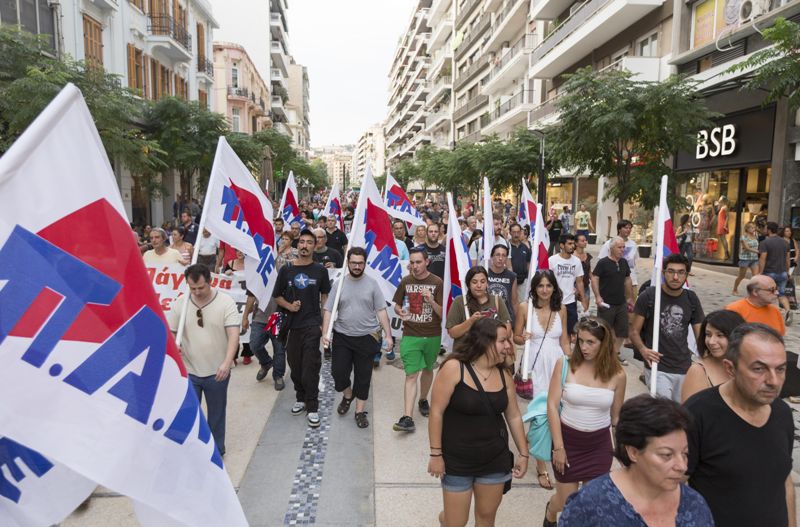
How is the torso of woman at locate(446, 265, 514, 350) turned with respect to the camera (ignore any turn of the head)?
toward the camera

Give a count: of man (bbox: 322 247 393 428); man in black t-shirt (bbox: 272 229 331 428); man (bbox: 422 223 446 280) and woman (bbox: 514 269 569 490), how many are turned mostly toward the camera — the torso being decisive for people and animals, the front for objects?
4

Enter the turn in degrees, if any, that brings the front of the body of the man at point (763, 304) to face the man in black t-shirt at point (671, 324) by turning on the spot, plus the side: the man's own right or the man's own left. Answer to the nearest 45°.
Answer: approximately 90° to the man's own right

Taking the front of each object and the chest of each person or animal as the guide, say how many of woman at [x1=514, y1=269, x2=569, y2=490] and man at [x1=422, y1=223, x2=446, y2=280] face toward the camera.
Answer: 2

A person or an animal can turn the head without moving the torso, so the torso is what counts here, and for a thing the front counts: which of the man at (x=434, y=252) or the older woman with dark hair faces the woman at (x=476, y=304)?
the man

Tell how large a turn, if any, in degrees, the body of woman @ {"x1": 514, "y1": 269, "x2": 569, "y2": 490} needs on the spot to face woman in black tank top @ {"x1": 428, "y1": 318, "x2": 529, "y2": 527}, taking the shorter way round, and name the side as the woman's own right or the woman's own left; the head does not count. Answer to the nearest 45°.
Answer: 0° — they already face them

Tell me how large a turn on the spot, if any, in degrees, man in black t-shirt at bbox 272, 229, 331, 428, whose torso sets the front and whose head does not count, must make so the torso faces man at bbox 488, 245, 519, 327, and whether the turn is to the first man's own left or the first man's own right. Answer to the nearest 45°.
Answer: approximately 90° to the first man's own left

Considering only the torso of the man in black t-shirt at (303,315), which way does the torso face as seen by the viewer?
toward the camera

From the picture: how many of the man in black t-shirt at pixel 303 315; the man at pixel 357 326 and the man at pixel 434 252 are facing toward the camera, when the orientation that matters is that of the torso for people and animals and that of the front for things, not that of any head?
3

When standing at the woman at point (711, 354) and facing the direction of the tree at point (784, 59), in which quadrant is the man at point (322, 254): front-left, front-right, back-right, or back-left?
front-left

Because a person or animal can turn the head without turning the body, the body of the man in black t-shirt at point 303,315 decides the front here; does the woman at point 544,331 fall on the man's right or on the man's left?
on the man's left

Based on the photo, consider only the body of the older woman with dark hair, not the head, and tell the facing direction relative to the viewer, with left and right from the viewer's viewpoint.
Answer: facing the viewer and to the right of the viewer
